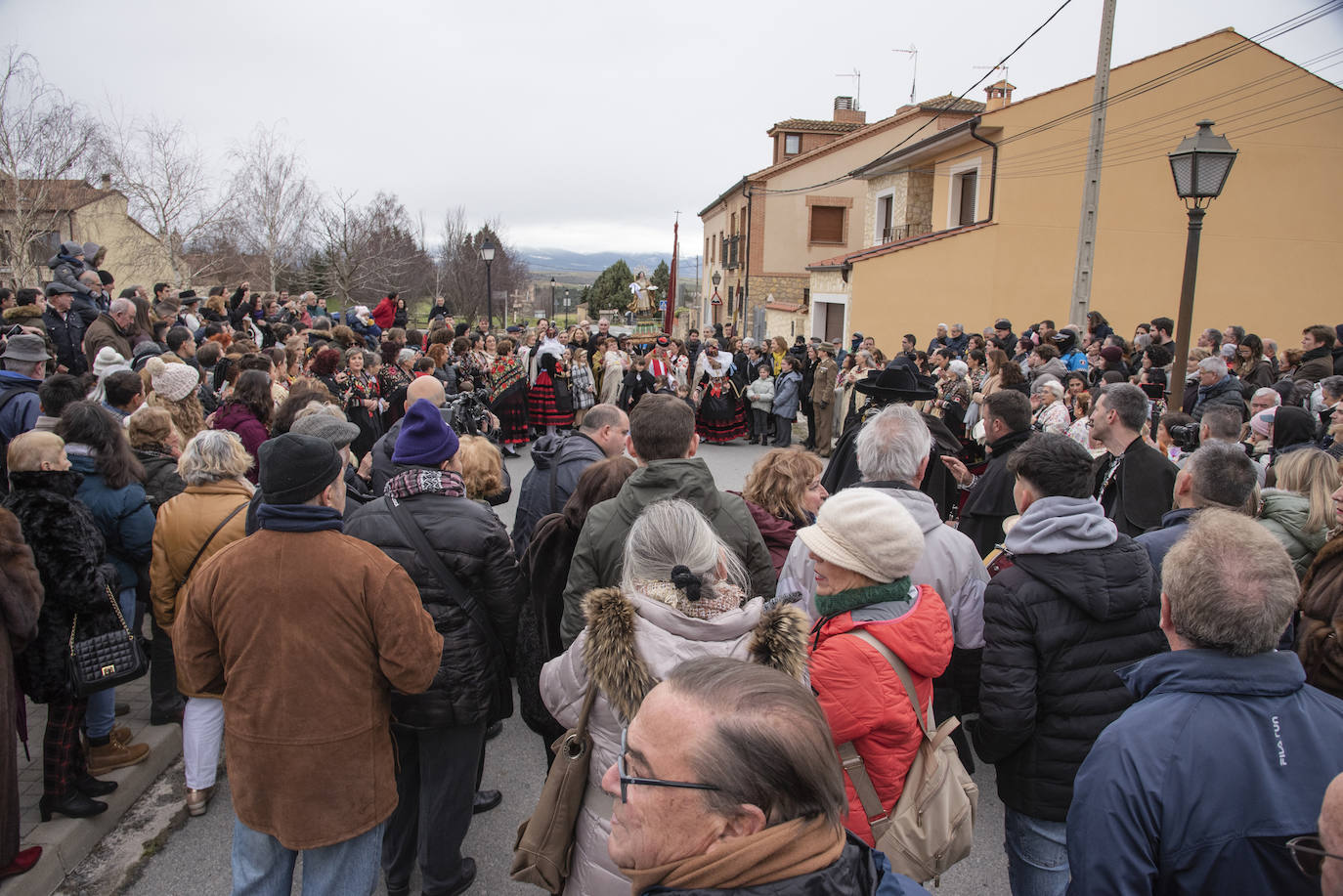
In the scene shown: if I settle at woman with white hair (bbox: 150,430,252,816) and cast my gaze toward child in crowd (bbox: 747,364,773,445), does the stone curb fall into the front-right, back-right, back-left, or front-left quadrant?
back-left

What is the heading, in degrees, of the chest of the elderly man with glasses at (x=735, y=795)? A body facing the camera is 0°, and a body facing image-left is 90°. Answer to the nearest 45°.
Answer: approximately 90°

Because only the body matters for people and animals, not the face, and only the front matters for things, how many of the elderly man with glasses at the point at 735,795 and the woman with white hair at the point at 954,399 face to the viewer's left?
2

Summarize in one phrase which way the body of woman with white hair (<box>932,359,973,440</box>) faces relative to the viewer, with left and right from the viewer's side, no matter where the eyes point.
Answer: facing to the left of the viewer

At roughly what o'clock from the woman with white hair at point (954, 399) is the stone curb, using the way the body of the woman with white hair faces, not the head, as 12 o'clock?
The stone curb is roughly at 10 o'clock from the woman with white hair.

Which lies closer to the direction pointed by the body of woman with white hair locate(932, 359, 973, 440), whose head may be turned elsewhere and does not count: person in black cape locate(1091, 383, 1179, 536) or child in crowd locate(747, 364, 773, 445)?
the child in crowd

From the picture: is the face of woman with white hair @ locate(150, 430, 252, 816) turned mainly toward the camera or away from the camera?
away from the camera

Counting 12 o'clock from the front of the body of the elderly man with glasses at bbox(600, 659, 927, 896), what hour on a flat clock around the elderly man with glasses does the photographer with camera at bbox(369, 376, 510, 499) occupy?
The photographer with camera is roughly at 2 o'clock from the elderly man with glasses.

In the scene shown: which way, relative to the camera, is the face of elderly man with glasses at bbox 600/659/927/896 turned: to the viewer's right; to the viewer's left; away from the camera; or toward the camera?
to the viewer's left

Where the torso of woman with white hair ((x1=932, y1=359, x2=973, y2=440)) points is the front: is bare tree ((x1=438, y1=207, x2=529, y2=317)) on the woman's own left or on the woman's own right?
on the woman's own right
